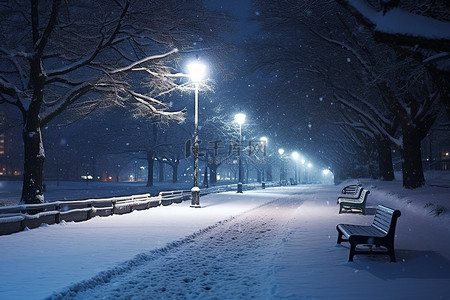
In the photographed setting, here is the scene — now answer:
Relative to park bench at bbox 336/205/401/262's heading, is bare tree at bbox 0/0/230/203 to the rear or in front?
in front

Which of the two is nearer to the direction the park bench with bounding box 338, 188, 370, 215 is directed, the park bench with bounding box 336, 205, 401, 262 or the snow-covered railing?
the snow-covered railing

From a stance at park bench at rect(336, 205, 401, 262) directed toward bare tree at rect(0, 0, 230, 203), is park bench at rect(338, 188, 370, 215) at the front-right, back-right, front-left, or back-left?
front-right

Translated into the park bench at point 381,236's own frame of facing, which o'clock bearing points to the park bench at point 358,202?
the park bench at point 358,202 is roughly at 3 o'clock from the park bench at point 381,236.

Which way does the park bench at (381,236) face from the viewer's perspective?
to the viewer's left

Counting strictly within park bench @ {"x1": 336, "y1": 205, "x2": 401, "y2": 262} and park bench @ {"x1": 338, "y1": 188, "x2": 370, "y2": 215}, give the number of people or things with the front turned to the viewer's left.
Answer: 2

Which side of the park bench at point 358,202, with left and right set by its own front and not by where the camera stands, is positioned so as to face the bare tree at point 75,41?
front

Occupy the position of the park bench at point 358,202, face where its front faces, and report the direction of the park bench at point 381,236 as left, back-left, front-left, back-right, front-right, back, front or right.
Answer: left

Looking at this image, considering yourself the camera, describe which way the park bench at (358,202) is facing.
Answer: facing to the left of the viewer

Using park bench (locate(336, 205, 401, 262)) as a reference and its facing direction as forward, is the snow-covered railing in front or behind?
in front

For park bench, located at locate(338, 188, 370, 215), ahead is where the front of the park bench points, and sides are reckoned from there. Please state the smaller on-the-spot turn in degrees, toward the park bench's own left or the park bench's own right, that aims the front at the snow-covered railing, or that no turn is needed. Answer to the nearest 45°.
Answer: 0° — it already faces it

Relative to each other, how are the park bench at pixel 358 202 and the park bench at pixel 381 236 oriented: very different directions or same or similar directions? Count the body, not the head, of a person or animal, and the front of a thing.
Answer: same or similar directions

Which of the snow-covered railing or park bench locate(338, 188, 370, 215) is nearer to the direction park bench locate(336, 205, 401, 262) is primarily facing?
the snow-covered railing
